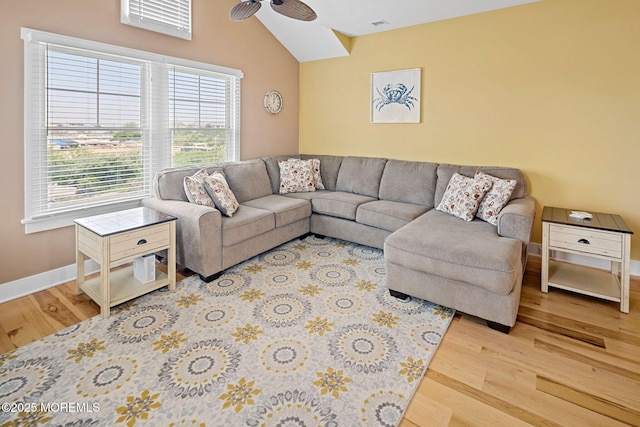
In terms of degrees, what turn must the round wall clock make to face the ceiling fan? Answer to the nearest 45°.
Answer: approximately 45° to its right

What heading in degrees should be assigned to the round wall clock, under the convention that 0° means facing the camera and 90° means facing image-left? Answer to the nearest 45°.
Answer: approximately 315°

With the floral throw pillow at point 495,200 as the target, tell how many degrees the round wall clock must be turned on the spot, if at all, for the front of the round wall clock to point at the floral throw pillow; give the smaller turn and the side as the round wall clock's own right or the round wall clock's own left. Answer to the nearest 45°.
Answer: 0° — it already faces it

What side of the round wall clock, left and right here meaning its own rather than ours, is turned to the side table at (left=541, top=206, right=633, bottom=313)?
front

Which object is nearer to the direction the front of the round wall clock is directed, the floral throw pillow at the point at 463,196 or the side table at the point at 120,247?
the floral throw pillow

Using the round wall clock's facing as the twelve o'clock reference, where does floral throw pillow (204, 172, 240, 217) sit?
The floral throw pillow is roughly at 2 o'clock from the round wall clock.

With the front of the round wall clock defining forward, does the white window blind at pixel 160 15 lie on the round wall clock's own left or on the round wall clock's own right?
on the round wall clock's own right

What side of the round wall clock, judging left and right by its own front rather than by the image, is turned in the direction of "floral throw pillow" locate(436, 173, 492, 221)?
front
